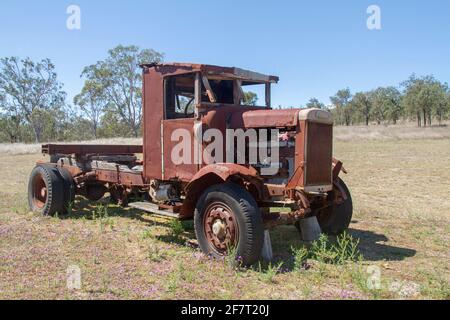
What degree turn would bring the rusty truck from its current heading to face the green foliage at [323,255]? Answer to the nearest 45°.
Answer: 0° — it already faces it

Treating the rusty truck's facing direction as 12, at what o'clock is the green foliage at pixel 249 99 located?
The green foliage is roughly at 8 o'clock from the rusty truck.

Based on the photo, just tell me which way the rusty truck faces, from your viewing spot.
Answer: facing the viewer and to the right of the viewer

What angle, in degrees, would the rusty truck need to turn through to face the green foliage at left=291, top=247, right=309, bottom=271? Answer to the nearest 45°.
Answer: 0° — it already faces it

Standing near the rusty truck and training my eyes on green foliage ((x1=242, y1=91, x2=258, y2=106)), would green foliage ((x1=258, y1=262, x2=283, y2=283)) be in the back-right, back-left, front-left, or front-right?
back-right
